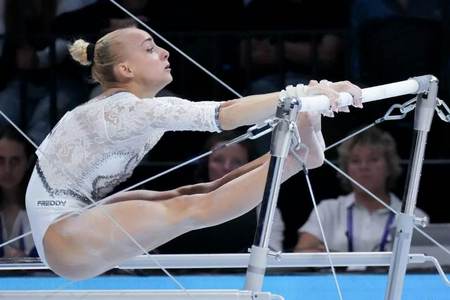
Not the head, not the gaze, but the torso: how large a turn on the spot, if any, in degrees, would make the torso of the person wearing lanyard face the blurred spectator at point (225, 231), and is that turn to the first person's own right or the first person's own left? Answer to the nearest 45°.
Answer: approximately 90° to the first person's own right

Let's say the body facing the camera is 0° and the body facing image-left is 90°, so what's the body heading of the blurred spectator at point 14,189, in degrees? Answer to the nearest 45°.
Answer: approximately 0°

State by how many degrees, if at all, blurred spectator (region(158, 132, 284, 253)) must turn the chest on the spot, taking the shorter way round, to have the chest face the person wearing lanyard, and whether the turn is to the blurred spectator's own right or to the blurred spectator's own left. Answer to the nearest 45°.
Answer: approximately 90° to the blurred spectator's own left

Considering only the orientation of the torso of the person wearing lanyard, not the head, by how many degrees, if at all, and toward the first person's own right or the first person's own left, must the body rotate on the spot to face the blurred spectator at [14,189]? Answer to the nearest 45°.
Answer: approximately 90° to the first person's own right

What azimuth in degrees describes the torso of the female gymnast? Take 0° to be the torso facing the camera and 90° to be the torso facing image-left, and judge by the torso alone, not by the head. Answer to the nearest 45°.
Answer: approximately 270°

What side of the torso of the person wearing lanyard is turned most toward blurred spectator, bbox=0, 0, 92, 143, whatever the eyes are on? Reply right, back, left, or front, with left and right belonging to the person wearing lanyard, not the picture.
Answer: right

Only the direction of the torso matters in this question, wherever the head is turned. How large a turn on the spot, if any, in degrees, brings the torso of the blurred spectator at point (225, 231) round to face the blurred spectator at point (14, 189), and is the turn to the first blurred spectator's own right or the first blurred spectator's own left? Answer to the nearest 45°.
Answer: approximately 90° to the first blurred spectator's own right

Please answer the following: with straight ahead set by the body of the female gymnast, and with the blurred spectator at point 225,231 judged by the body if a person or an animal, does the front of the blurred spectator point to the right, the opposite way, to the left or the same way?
to the right

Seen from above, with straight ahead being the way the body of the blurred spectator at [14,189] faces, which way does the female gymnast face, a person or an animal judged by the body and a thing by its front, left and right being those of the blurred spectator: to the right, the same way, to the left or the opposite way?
to the left
